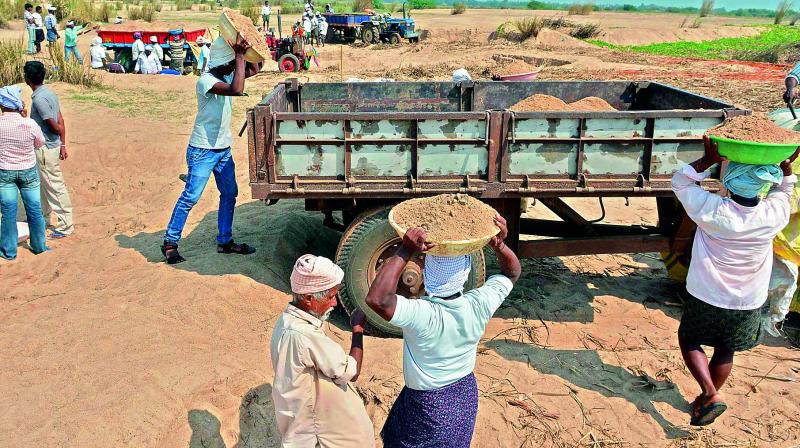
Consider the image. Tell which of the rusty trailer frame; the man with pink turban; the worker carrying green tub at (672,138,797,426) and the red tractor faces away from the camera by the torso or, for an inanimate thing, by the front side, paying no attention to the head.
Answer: the worker carrying green tub

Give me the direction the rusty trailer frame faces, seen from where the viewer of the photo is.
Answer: facing to the right of the viewer

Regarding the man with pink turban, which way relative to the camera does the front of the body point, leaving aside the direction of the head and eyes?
to the viewer's right

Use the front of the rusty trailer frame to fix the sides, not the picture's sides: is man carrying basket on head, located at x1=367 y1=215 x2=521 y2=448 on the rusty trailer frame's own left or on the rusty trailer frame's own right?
on the rusty trailer frame's own right

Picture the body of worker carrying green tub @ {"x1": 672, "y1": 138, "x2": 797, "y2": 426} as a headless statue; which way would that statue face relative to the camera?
away from the camera

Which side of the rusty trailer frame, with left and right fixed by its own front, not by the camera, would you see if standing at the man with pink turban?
right

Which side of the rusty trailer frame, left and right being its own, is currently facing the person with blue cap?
back
